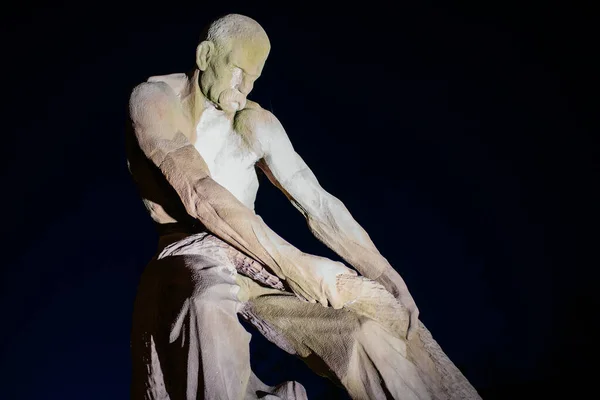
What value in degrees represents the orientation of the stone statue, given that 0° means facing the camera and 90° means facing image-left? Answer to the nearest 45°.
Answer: approximately 315°
